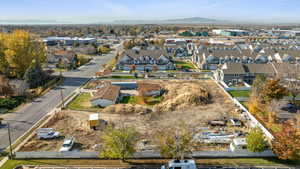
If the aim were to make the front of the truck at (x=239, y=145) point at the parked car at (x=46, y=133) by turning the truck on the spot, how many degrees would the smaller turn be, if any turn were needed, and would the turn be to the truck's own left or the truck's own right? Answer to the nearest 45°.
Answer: approximately 45° to the truck's own right

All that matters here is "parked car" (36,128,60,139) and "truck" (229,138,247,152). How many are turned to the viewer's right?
1

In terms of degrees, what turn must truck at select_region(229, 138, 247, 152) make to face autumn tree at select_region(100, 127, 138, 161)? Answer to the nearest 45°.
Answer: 0° — it already faces it

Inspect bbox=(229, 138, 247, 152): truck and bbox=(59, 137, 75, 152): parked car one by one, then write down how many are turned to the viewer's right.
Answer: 0

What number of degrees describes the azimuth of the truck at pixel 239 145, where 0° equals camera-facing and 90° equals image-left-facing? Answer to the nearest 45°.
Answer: approximately 45°

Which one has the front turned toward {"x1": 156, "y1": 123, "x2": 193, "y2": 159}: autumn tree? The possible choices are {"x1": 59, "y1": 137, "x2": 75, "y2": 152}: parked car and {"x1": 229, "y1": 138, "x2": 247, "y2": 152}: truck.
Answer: the truck

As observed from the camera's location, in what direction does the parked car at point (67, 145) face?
facing the viewer and to the left of the viewer

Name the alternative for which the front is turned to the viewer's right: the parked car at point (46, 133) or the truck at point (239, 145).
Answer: the parked car

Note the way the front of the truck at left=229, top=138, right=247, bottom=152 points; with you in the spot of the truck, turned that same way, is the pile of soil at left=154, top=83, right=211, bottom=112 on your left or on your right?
on your right

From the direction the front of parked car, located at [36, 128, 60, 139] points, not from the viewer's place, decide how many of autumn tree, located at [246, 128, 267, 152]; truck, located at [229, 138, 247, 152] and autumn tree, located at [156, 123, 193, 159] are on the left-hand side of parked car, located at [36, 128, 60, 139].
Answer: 0

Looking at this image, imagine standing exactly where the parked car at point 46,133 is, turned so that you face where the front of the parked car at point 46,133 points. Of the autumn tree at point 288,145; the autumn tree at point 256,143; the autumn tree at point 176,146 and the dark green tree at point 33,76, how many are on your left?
1
